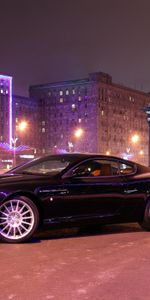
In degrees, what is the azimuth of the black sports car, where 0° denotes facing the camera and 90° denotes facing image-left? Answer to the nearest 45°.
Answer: approximately 45°
